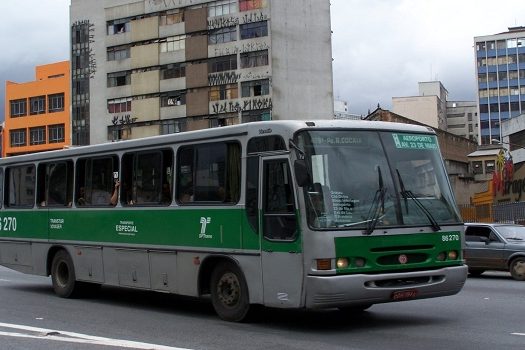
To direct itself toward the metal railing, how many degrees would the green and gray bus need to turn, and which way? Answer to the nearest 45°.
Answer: approximately 90° to its left

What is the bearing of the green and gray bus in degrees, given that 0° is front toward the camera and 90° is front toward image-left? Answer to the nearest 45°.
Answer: approximately 315°

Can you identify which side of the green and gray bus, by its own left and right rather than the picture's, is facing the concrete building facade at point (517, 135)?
left
